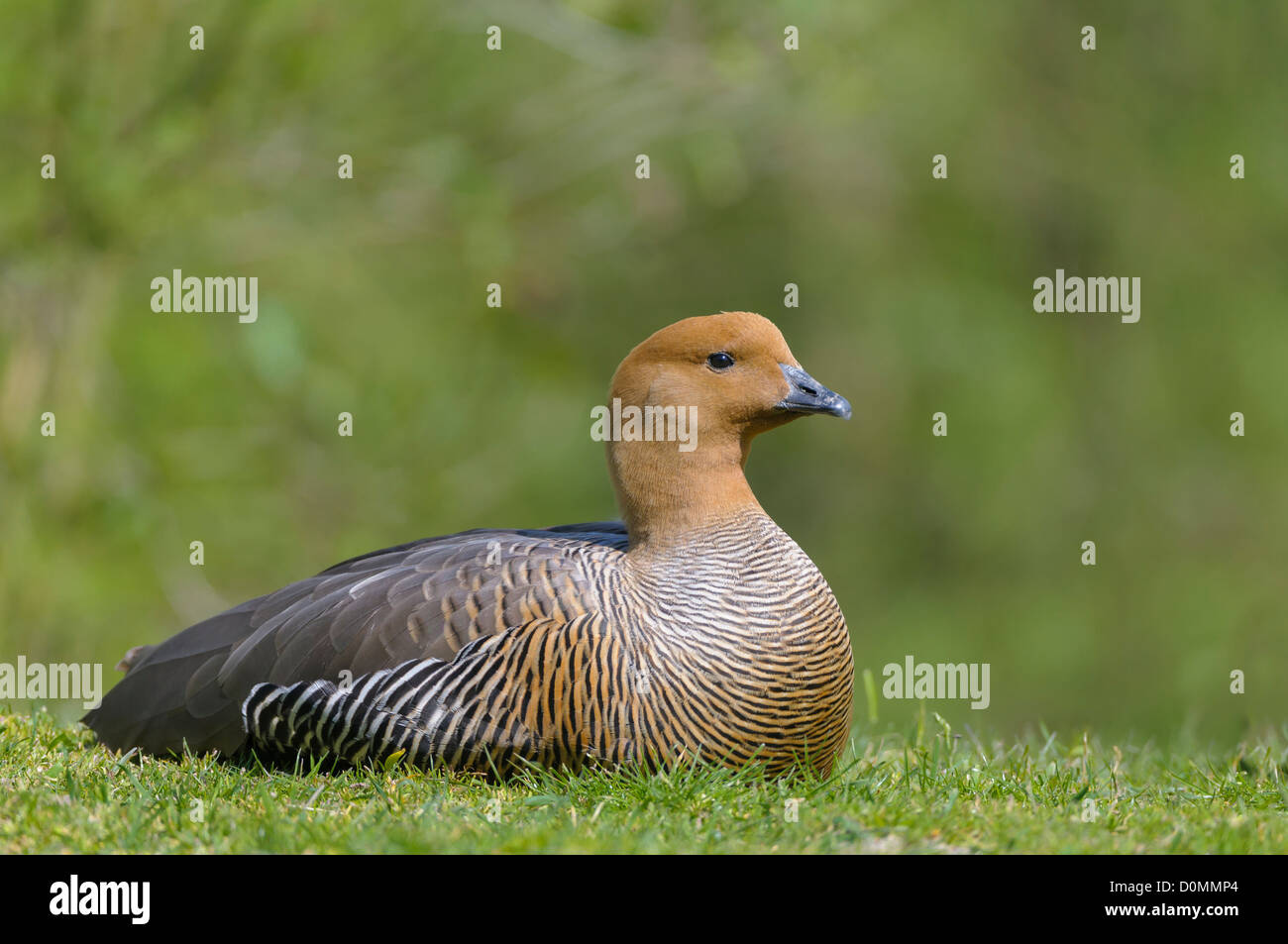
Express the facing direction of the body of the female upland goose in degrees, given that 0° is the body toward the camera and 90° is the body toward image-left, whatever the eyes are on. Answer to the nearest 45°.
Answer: approximately 270°
